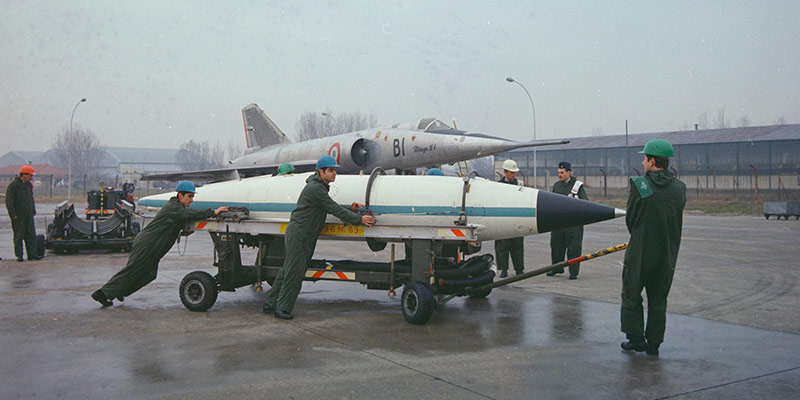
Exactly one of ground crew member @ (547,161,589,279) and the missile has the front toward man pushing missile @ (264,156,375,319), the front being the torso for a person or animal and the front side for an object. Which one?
the ground crew member

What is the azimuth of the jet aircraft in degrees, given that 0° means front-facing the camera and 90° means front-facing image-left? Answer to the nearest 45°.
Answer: approximately 315°

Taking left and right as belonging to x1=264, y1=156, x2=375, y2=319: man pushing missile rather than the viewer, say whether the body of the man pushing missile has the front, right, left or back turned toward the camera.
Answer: right

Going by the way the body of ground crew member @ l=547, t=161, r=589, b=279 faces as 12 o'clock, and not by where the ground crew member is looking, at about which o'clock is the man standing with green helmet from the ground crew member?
The man standing with green helmet is roughly at 10 o'clock from the ground crew member.

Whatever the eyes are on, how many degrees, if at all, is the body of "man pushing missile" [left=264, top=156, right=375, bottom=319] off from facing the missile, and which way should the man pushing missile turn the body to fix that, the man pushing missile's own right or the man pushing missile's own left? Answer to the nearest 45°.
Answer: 0° — they already face it

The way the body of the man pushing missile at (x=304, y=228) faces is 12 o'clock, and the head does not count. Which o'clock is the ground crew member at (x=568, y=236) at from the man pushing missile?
The ground crew member is roughly at 11 o'clock from the man pushing missile.

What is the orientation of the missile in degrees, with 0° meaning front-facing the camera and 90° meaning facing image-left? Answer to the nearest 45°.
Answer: approximately 270°

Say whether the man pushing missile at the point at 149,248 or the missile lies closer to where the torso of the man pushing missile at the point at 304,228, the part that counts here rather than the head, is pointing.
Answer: the missile

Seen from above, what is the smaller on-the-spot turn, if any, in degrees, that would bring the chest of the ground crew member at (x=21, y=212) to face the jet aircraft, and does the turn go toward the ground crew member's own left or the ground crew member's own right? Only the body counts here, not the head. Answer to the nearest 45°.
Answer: approximately 45° to the ground crew member's own left

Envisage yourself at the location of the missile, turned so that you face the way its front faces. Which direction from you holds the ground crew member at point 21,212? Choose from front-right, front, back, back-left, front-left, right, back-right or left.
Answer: back-left

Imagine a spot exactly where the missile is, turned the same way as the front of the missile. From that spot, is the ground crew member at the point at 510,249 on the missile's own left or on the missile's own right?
on the missile's own left

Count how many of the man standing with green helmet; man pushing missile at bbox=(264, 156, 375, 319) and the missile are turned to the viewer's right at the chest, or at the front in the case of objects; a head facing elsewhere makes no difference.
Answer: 2

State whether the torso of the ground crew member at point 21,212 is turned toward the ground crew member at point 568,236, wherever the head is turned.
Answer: yes
